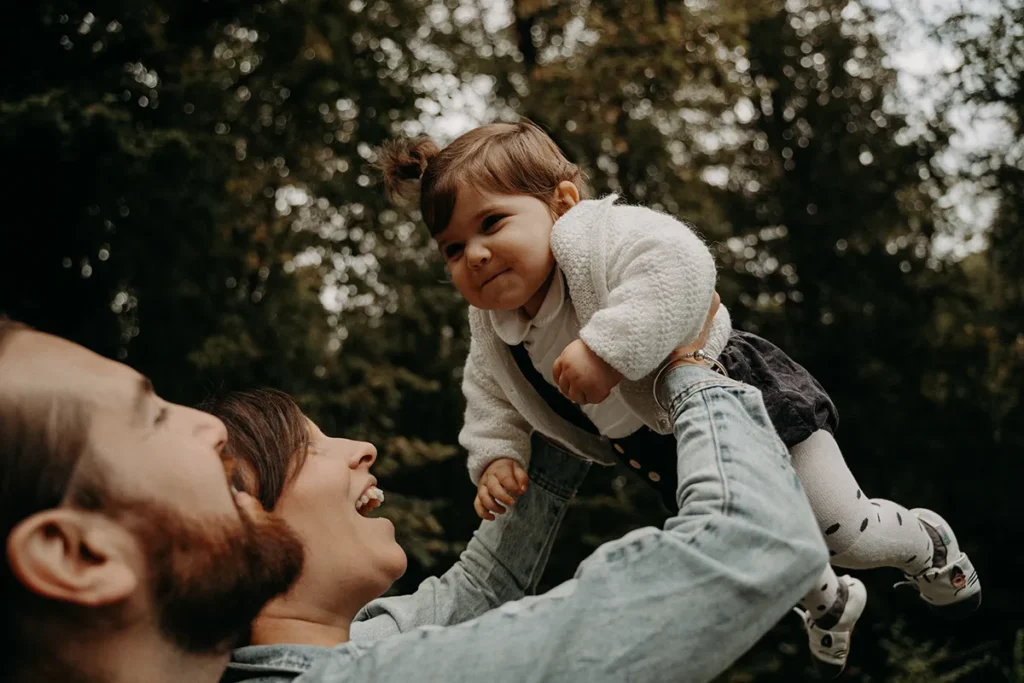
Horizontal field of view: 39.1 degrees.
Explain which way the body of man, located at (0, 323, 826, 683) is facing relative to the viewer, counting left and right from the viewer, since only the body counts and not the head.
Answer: facing to the right of the viewer
